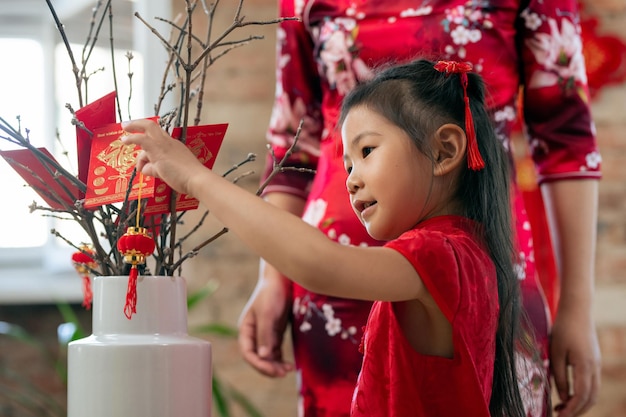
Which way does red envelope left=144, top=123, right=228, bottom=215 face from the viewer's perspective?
toward the camera

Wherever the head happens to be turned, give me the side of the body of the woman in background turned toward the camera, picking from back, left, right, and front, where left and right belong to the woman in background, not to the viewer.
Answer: front

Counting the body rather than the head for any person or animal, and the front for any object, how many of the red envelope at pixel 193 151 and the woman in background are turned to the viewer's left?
0

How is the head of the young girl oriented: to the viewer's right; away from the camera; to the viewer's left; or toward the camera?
to the viewer's left

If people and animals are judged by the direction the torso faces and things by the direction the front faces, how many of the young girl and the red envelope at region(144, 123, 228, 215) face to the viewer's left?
1

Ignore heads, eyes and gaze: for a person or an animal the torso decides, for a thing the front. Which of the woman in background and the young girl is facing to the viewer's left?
the young girl

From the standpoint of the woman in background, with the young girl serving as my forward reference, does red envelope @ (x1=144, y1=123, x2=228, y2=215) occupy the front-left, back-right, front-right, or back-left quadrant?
front-right

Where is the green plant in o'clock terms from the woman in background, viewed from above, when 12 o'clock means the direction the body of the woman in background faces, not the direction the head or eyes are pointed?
The green plant is roughly at 4 o'clock from the woman in background.

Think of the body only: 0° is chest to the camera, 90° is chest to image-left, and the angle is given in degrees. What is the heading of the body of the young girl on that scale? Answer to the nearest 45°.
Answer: approximately 90°

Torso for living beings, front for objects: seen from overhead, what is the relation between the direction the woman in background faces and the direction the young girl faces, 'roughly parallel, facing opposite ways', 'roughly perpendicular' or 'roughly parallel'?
roughly perpendicular

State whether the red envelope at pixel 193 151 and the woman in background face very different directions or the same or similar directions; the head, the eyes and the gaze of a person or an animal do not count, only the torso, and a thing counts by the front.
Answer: same or similar directions
